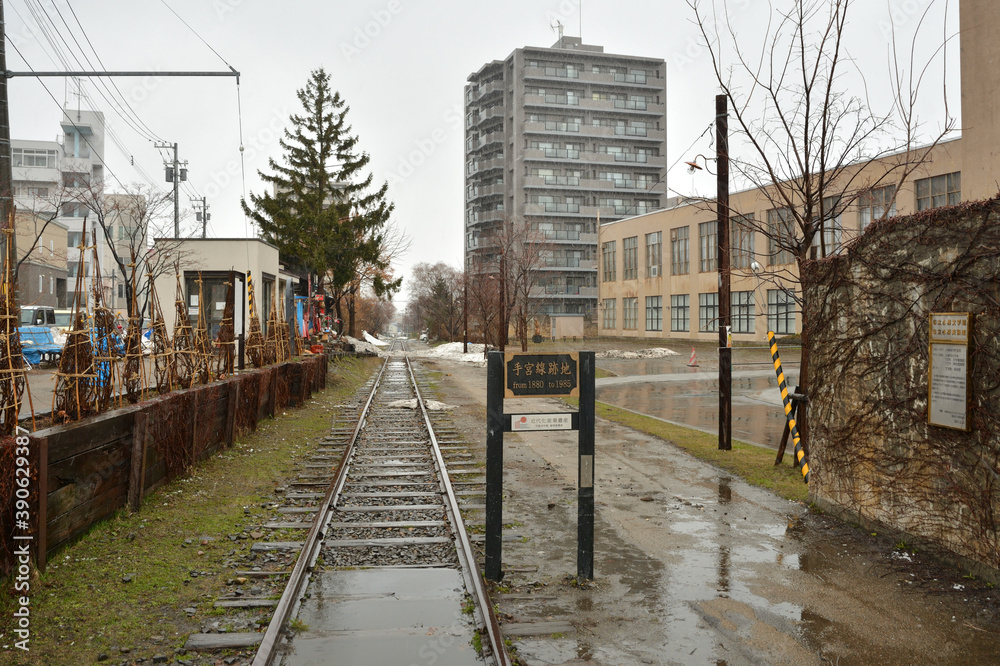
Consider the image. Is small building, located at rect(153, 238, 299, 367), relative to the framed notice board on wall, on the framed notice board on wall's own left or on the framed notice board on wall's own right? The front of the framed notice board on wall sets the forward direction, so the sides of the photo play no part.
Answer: on the framed notice board on wall's own right

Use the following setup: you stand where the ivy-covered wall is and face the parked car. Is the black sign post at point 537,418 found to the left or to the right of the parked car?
left

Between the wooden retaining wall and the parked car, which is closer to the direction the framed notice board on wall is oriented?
the wooden retaining wall

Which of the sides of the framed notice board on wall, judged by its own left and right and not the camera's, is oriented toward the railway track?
front

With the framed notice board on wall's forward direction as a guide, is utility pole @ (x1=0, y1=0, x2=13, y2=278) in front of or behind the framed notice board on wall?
in front

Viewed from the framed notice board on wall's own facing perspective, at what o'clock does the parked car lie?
The parked car is roughly at 2 o'clock from the framed notice board on wall.

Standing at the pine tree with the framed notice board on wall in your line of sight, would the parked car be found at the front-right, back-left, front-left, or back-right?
front-right

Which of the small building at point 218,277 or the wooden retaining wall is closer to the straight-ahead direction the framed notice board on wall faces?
the wooden retaining wall

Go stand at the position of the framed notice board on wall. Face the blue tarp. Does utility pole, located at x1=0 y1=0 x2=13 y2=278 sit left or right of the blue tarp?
left

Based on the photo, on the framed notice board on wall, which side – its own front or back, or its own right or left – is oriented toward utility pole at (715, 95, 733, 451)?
right

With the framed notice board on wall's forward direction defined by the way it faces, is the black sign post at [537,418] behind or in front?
in front

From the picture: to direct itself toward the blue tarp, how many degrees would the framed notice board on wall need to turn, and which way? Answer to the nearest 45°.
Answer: approximately 45° to its right

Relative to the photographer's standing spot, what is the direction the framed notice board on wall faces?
facing the viewer and to the left of the viewer
